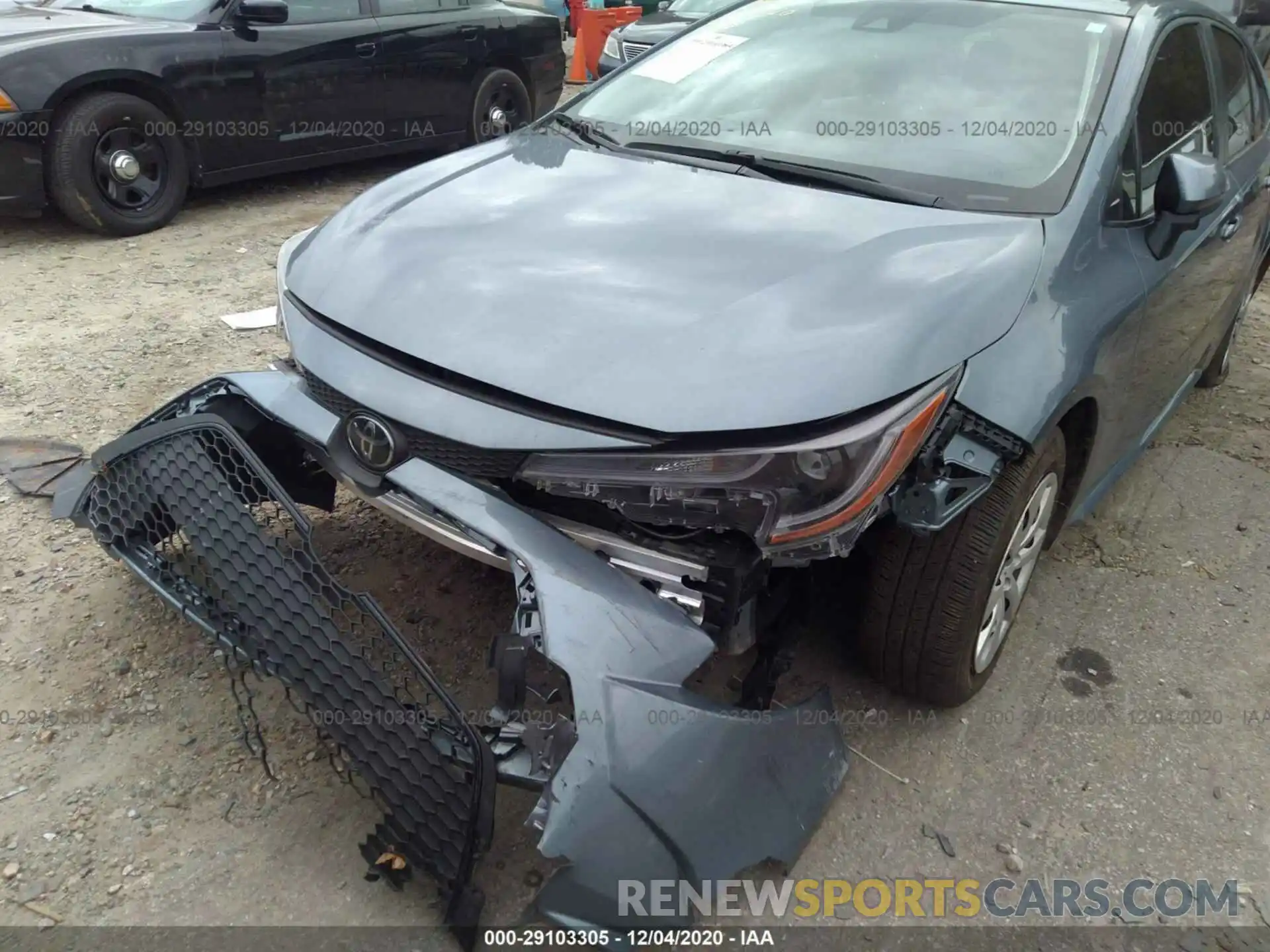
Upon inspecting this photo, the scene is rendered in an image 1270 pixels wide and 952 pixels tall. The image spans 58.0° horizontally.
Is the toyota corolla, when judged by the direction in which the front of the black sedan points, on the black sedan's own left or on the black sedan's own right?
on the black sedan's own left

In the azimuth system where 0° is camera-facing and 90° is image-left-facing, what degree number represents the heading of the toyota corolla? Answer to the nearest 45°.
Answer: approximately 45°

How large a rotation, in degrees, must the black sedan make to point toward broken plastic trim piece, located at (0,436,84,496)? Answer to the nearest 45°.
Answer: approximately 45° to its left

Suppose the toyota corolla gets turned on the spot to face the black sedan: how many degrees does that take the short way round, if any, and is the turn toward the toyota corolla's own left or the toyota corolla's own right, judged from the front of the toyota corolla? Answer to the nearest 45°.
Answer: approximately 90° to the toyota corolla's own right

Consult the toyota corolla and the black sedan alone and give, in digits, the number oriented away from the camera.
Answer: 0

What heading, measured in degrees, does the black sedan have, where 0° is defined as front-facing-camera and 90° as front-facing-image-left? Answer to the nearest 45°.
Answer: approximately 45°

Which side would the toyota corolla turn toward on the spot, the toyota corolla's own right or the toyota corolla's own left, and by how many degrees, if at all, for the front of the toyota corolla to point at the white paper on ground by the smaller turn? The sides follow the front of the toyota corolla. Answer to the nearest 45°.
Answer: approximately 90° to the toyota corolla's own right
